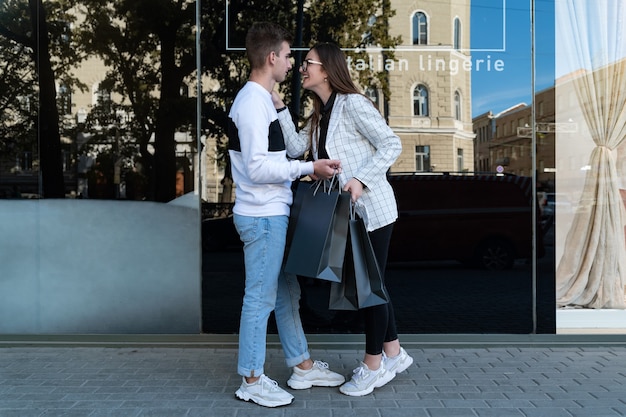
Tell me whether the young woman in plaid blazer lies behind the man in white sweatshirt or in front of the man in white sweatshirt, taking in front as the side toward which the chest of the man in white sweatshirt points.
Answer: in front

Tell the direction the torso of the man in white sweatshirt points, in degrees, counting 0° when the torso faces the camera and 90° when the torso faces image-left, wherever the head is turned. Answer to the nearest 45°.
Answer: approximately 270°

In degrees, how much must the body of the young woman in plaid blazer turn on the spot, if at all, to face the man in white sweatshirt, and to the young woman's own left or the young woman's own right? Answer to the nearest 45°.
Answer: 0° — they already face them

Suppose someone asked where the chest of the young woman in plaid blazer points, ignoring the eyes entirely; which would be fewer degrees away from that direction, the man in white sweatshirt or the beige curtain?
the man in white sweatshirt

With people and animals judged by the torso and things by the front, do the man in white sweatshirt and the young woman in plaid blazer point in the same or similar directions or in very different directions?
very different directions

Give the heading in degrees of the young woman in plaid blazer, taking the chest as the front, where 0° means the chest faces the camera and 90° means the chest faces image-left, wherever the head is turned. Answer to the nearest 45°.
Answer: approximately 90°

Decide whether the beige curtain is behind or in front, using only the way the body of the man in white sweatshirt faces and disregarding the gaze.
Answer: in front

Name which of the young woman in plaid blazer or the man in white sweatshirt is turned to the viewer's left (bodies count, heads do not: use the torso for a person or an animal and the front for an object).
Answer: the young woman in plaid blazer

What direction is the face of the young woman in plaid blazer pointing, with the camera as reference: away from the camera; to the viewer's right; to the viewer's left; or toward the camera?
to the viewer's left

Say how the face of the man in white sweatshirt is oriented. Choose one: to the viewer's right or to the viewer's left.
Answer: to the viewer's right

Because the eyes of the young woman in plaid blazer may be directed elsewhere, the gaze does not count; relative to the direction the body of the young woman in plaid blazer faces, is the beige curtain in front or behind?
behind

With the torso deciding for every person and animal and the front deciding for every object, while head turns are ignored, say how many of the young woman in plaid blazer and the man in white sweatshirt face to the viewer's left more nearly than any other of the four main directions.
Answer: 1
